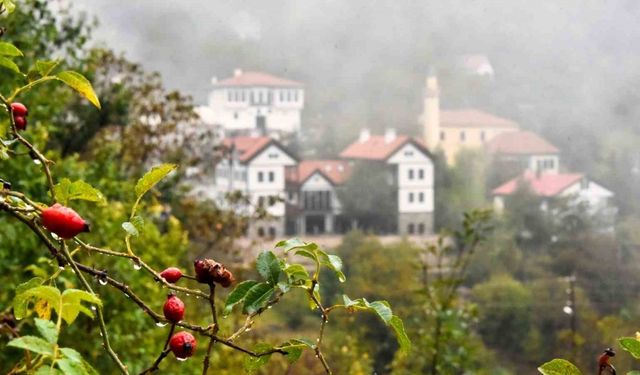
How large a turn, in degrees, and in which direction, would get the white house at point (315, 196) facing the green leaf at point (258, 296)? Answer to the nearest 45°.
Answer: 0° — it already faces it

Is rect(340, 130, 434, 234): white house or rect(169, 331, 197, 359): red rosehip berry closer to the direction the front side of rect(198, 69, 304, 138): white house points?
the red rosehip berry

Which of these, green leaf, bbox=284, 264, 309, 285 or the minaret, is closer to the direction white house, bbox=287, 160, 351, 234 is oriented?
the green leaf

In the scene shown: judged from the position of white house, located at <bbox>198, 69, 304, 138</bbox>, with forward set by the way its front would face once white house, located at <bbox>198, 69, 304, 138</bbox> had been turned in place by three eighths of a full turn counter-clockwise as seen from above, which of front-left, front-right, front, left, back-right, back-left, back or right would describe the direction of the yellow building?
front-right

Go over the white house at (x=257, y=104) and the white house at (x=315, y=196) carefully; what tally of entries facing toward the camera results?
2

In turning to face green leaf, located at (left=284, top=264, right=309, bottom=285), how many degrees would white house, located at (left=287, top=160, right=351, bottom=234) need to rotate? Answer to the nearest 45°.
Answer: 0° — it already faces it

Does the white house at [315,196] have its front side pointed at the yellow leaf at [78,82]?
yes

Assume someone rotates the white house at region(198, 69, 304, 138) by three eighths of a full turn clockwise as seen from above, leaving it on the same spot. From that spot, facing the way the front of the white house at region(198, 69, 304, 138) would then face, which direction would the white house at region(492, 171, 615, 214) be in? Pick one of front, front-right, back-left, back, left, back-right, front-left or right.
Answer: back-right

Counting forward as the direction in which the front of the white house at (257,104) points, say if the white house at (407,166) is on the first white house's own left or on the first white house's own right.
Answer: on the first white house's own left

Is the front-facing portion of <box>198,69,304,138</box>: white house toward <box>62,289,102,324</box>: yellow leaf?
yes

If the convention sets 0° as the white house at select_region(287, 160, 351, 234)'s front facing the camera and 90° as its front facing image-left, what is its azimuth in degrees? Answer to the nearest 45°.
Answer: approximately 0°
